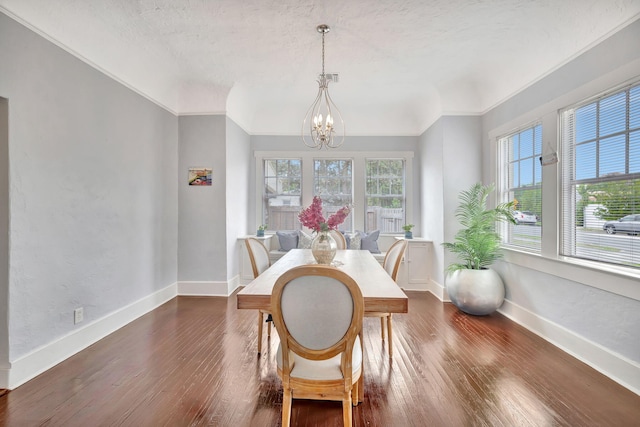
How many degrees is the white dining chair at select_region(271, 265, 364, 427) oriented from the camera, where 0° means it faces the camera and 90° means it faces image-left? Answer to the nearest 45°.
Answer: approximately 180°

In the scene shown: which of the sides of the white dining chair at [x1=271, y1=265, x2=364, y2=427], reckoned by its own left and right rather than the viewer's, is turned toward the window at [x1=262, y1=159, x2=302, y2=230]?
front

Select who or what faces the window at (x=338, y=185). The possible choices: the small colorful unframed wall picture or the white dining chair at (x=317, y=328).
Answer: the white dining chair

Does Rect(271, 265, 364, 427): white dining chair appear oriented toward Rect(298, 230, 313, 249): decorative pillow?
yes

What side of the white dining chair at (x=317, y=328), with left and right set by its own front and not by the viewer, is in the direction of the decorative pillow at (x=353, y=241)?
front

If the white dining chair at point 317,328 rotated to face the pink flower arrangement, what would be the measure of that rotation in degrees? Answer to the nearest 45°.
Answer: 0° — it already faces it

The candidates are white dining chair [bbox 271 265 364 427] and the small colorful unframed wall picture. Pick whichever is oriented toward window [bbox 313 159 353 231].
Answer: the white dining chair

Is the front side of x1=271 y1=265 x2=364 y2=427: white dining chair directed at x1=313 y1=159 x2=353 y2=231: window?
yes

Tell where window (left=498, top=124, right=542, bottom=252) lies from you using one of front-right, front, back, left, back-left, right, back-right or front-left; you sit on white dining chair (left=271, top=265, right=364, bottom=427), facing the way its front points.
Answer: front-right

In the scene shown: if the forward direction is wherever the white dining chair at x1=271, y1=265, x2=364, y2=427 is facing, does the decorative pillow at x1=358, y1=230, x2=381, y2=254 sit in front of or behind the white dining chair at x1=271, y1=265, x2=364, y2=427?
in front

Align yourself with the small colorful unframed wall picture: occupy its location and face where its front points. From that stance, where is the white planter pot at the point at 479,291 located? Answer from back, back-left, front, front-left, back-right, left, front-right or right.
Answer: front-left

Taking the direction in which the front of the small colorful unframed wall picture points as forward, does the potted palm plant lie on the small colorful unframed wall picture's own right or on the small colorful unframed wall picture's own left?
on the small colorful unframed wall picture's own left

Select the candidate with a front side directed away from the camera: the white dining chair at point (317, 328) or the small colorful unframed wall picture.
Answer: the white dining chair

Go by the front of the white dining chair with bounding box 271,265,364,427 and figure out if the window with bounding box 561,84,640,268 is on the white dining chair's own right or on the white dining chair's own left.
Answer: on the white dining chair's own right
